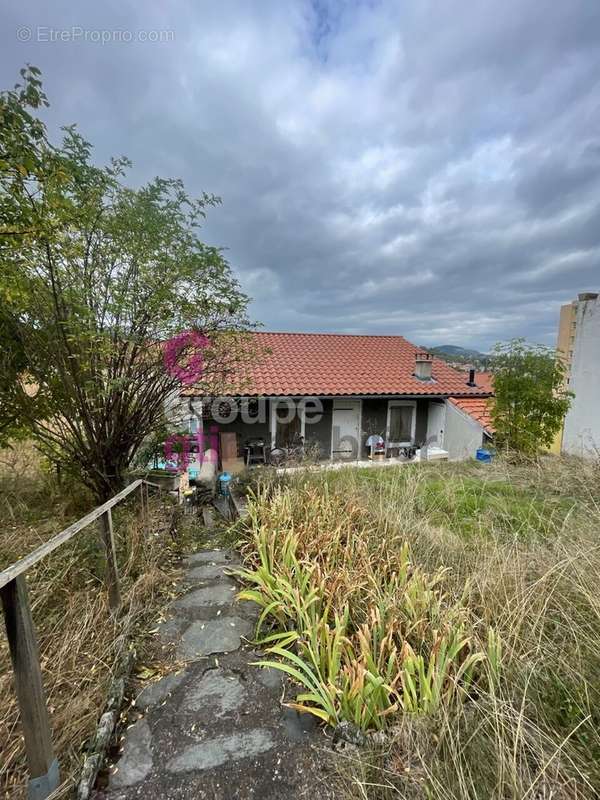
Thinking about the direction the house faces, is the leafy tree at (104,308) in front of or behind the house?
in front

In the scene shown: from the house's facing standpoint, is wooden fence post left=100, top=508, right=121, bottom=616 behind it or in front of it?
in front

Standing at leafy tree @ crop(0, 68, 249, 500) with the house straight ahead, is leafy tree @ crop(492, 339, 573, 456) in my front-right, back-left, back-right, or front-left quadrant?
front-right

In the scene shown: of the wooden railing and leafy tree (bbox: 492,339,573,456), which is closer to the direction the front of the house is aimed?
the wooden railing

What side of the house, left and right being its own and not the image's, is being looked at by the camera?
front

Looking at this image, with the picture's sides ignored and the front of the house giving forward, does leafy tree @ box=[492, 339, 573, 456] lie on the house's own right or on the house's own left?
on the house's own left

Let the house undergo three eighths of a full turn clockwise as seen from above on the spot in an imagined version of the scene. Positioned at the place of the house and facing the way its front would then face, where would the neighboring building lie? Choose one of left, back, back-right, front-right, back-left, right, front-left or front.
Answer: back-right

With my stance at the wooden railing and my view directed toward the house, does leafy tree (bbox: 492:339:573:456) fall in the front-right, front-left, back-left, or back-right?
front-right

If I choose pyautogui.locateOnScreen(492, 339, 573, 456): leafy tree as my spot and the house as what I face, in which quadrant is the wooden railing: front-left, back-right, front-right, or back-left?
front-left
